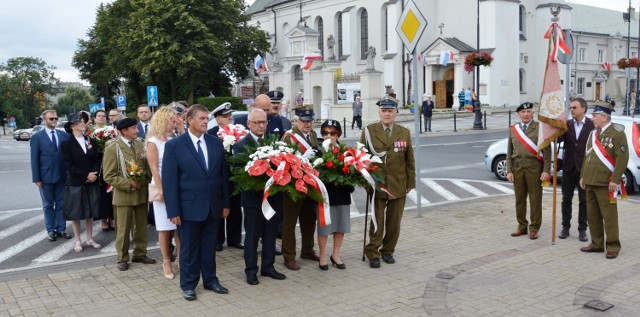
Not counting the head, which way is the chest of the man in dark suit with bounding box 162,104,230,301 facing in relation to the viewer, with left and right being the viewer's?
facing the viewer and to the right of the viewer

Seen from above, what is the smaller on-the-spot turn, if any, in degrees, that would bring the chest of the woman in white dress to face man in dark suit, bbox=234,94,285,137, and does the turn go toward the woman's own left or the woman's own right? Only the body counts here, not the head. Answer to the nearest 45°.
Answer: approximately 90° to the woman's own left

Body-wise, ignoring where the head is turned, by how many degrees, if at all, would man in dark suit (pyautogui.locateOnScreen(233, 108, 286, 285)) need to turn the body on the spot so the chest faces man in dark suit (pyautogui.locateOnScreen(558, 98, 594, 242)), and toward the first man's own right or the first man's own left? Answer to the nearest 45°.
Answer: approximately 45° to the first man's own left

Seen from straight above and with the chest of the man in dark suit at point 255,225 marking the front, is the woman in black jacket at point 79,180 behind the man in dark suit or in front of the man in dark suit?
behind

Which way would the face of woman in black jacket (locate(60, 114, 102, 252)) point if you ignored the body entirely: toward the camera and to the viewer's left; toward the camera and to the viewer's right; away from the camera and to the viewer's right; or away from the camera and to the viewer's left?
toward the camera and to the viewer's right

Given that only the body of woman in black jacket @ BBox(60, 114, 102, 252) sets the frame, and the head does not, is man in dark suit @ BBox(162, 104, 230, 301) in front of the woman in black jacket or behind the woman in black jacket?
in front

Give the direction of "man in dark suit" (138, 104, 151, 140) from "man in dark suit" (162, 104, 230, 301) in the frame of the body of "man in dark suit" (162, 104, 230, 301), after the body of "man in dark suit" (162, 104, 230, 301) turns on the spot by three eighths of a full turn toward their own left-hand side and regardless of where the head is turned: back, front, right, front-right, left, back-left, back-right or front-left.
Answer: front

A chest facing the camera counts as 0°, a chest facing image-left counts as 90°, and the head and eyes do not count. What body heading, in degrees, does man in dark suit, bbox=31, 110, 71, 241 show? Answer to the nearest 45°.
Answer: approximately 315°

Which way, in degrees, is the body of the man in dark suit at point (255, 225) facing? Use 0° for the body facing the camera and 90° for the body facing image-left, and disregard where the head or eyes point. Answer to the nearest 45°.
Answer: approximately 315°

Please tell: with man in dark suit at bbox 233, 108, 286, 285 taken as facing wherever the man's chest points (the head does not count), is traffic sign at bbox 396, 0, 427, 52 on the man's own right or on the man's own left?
on the man's own left

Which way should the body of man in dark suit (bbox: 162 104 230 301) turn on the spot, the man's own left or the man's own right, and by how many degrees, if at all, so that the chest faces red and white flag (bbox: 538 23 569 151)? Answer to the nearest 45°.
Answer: approximately 45° to the man's own left
